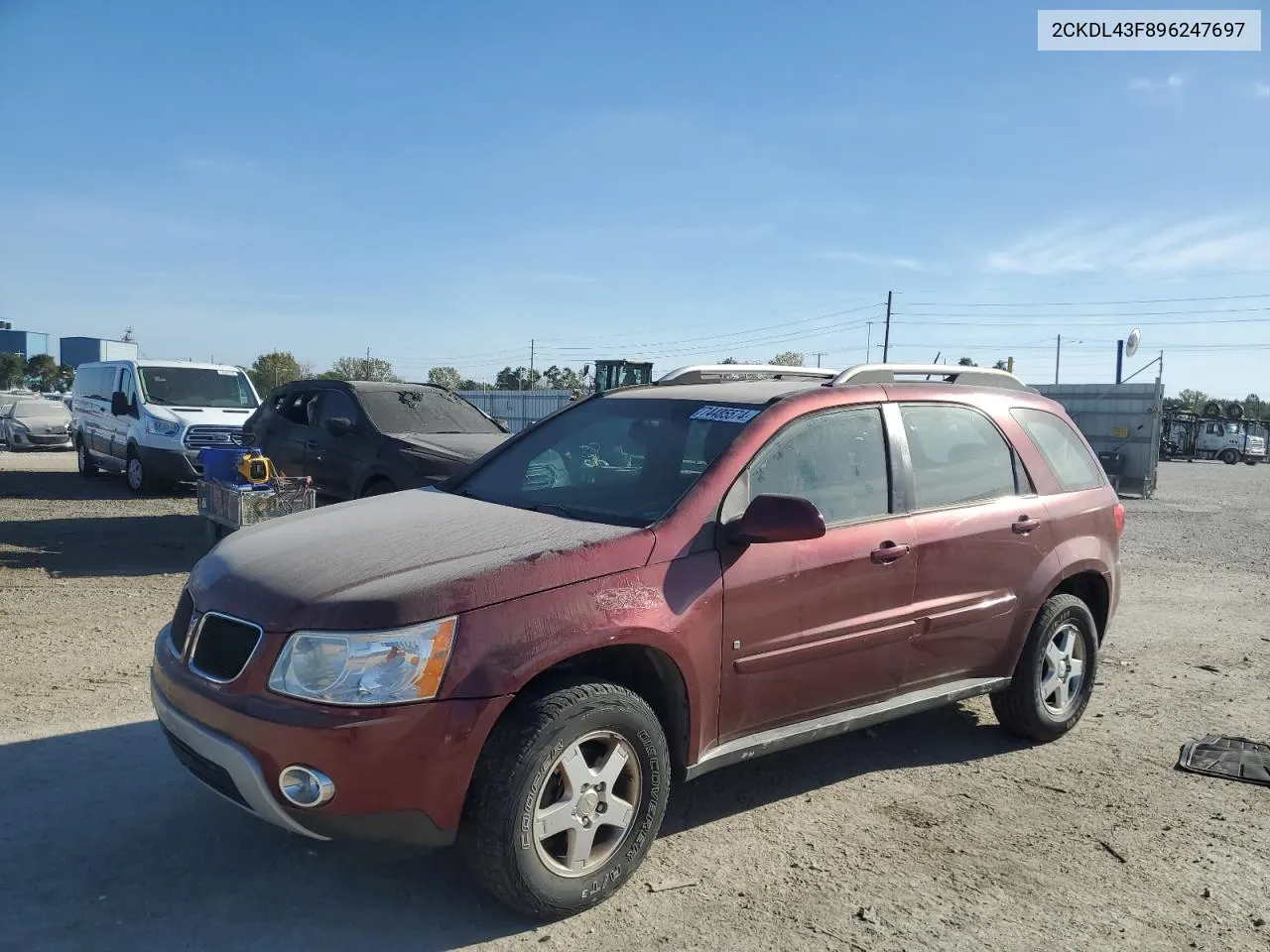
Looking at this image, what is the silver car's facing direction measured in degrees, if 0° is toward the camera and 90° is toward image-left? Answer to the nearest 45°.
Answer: approximately 315°

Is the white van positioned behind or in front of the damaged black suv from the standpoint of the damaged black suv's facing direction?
behind

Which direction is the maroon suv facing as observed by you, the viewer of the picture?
facing the viewer and to the left of the viewer

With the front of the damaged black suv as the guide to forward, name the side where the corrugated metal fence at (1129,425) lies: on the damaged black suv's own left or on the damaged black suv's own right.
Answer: on the damaged black suv's own left

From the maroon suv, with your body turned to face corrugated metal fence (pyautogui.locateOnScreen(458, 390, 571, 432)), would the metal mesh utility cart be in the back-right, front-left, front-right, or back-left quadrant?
front-left

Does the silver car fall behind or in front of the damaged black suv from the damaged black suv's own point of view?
behind

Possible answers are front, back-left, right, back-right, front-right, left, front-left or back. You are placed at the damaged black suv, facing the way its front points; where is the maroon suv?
front-right

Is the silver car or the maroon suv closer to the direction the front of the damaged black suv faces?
the maroon suv

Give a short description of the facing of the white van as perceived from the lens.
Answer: facing the viewer and to the right of the viewer

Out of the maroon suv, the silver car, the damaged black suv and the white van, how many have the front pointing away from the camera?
0

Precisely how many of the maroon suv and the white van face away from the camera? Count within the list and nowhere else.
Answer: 0

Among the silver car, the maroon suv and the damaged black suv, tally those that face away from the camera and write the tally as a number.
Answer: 0

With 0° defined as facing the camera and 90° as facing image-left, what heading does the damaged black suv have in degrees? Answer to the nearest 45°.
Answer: approximately 315°

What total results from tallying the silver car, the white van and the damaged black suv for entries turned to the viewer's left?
0
